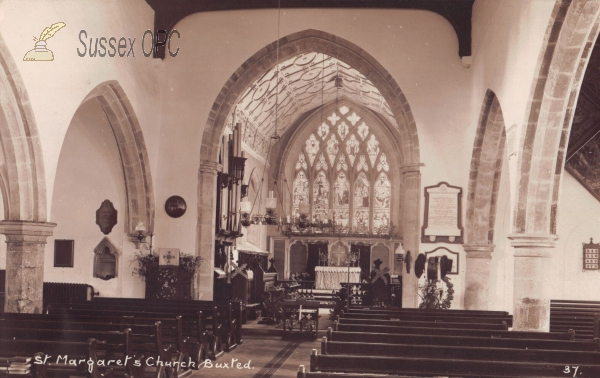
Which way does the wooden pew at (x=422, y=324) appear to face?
away from the camera

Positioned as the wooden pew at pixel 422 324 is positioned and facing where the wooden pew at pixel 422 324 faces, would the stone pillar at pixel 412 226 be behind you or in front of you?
in front

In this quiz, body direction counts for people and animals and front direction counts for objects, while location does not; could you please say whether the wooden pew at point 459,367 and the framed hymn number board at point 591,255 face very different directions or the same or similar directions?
very different directions

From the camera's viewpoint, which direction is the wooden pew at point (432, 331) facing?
away from the camera

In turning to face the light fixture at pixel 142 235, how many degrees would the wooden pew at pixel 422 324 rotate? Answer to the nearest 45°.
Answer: approximately 45° to its left

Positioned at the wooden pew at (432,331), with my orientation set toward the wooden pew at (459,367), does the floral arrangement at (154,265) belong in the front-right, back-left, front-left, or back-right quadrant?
back-right

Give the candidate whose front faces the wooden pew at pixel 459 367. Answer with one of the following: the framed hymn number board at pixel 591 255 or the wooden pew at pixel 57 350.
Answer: the framed hymn number board

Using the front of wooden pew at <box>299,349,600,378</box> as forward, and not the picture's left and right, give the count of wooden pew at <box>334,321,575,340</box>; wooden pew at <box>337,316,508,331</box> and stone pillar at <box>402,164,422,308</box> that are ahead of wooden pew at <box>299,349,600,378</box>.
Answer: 3

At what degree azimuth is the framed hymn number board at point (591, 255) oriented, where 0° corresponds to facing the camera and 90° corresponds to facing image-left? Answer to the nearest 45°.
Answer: approximately 0°

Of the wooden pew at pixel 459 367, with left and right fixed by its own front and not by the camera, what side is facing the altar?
front

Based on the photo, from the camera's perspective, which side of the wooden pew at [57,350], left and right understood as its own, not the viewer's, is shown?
back

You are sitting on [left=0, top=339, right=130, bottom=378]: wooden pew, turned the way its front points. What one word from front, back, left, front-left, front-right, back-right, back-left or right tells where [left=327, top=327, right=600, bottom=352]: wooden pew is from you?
right

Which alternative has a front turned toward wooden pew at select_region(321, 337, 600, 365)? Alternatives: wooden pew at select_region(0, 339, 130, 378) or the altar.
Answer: the altar

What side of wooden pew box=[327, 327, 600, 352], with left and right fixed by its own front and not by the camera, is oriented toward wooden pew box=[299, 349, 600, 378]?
back
